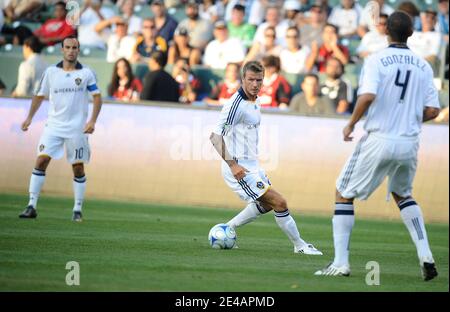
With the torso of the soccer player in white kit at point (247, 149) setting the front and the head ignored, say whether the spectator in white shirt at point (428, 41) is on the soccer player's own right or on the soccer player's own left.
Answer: on the soccer player's own left

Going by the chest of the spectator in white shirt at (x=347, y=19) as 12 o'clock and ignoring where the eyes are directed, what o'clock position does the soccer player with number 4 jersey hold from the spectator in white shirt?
The soccer player with number 4 jersey is roughly at 12 o'clock from the spectator in white shirt.

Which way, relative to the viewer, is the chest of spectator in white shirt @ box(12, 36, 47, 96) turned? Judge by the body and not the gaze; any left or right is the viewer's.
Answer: facing away from the viewer and to the left of the viewer

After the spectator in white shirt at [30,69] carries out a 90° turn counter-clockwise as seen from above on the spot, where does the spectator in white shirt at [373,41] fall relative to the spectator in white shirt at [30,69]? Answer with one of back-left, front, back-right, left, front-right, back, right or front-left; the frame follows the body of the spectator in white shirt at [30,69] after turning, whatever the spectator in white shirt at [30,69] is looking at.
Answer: back-left

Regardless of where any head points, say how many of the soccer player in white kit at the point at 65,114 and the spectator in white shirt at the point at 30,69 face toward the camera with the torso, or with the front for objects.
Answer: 1

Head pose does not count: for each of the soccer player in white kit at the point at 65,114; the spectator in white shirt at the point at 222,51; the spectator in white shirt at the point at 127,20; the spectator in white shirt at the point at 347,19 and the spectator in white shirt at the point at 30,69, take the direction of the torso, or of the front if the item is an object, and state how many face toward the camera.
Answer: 4
